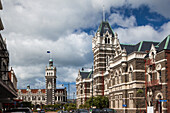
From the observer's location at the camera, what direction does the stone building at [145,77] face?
facing the viewer and to the left of the viewer
